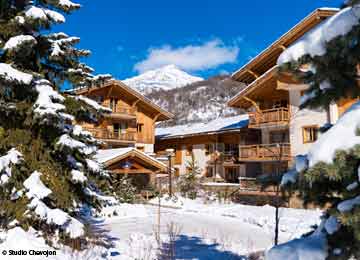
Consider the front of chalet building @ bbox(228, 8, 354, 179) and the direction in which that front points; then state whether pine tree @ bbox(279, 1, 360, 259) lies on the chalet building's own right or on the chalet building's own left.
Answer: on the chalet building's own left

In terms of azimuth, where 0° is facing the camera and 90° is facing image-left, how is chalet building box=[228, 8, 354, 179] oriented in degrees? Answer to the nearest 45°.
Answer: approximately 45°

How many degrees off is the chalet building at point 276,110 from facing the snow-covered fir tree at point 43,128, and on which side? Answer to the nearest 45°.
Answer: approximately 45° to its left
